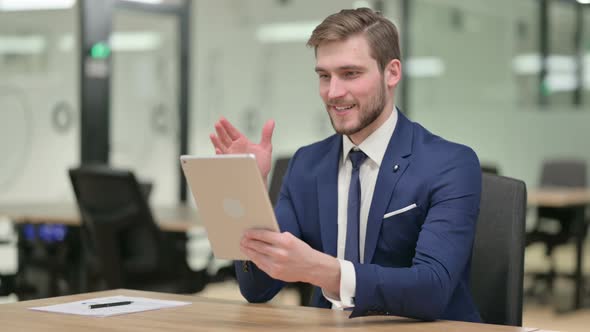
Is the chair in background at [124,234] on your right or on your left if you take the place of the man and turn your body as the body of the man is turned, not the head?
on your right

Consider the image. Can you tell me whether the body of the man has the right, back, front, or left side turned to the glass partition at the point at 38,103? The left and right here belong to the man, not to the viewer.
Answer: right

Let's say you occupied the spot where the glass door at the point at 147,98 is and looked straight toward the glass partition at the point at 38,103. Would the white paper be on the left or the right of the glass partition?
left

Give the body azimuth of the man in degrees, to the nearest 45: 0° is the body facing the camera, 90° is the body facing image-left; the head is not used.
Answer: approximately 45°

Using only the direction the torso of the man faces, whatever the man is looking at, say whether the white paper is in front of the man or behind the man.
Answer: in front

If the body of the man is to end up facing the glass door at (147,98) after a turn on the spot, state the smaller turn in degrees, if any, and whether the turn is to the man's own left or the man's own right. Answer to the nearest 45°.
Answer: approximately 135° to the man's own right

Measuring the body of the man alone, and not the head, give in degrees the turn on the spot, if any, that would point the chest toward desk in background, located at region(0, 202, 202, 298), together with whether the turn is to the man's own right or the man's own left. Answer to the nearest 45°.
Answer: approximately 90° to the man's own right
